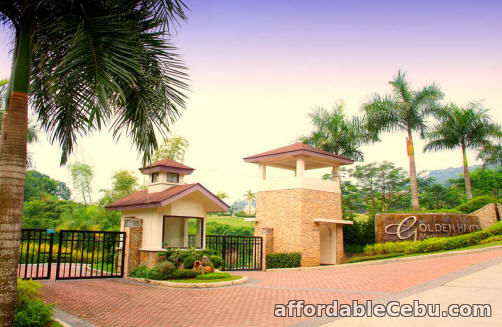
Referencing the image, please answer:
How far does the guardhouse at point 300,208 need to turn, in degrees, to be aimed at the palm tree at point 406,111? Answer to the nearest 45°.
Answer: approximately 90° to its left

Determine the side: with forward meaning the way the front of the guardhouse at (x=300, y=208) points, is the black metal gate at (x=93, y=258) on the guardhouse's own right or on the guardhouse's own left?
on the guardhouse's own right

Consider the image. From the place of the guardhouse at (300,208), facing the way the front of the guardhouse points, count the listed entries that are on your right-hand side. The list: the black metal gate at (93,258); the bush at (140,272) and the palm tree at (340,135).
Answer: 2

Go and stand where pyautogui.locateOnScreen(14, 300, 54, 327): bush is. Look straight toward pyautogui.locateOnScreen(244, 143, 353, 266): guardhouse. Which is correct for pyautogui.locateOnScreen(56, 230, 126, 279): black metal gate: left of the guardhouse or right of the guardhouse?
left

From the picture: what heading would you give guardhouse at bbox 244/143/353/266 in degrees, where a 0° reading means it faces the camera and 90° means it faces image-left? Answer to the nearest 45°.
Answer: approximately 315°

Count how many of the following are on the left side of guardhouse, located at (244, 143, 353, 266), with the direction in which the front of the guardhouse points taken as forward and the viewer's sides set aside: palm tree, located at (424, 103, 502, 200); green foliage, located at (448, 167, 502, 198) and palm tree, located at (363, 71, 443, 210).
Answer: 3

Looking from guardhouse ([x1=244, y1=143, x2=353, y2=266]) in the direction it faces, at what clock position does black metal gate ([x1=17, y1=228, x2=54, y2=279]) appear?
The black metal gate is roughly at 3 o'clock from the guardhouse.

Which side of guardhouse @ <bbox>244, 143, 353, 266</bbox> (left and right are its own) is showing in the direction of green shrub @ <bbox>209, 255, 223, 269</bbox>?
right

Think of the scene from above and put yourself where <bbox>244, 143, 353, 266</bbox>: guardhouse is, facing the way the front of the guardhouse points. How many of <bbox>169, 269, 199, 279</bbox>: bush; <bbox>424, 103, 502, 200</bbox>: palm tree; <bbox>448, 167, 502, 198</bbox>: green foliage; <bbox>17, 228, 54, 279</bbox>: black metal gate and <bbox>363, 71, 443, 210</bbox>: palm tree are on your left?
3

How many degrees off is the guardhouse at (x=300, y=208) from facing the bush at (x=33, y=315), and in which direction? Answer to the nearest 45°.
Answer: approximately 45° to its right

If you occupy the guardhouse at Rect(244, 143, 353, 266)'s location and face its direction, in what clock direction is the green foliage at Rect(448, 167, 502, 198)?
The green foliage is roughly at 9 o'clock from the guardhouse.

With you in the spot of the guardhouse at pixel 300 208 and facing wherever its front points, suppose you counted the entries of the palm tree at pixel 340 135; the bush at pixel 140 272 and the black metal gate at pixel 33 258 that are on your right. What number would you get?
2

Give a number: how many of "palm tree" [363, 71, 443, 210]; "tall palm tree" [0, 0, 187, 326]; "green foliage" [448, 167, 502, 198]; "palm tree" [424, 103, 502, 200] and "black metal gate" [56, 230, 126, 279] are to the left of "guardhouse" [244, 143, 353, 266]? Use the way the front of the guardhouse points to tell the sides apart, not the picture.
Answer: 3
